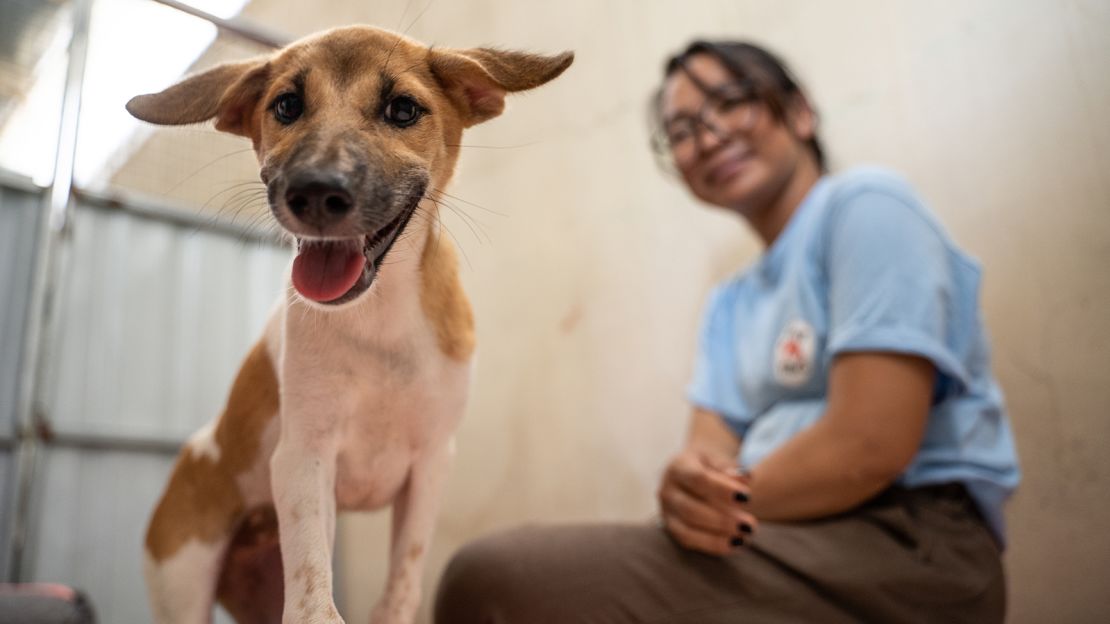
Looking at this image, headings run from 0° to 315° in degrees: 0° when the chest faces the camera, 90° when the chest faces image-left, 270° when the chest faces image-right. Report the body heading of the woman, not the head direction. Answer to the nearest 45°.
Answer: approximately 45°

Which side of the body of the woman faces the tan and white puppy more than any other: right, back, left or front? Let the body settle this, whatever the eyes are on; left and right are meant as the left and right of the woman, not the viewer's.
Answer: front

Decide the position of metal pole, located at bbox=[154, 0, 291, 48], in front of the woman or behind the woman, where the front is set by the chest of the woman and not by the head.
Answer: in front

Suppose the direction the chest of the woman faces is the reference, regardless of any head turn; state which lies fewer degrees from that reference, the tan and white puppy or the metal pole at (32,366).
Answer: the tan and white puppy

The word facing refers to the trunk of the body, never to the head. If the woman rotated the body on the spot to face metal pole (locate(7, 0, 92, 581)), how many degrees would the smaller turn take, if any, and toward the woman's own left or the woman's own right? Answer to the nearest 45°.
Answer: approximately 45° to the woman's own right
